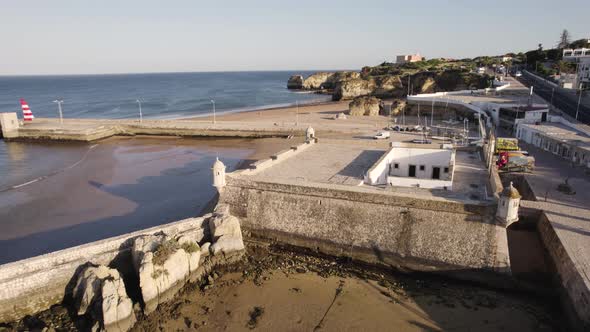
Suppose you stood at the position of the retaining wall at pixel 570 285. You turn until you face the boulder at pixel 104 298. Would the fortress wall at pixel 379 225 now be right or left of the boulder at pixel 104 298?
right

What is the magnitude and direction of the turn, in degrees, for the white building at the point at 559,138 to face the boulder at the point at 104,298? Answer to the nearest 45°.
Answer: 0° — it already faces it

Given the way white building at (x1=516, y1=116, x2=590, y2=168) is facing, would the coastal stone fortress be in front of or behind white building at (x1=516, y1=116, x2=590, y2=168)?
in front

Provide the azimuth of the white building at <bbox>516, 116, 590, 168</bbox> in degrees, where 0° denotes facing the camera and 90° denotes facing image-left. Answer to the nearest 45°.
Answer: approximately 45°

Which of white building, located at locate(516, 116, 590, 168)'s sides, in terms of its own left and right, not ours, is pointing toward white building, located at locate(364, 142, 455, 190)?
front

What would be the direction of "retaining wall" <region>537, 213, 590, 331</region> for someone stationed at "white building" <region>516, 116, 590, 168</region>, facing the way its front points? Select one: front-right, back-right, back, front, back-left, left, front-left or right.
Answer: front-left

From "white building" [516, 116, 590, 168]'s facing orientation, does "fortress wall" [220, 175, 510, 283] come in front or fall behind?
in front

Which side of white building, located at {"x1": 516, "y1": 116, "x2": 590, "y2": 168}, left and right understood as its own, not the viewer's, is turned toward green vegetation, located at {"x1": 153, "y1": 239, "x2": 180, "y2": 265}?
front
